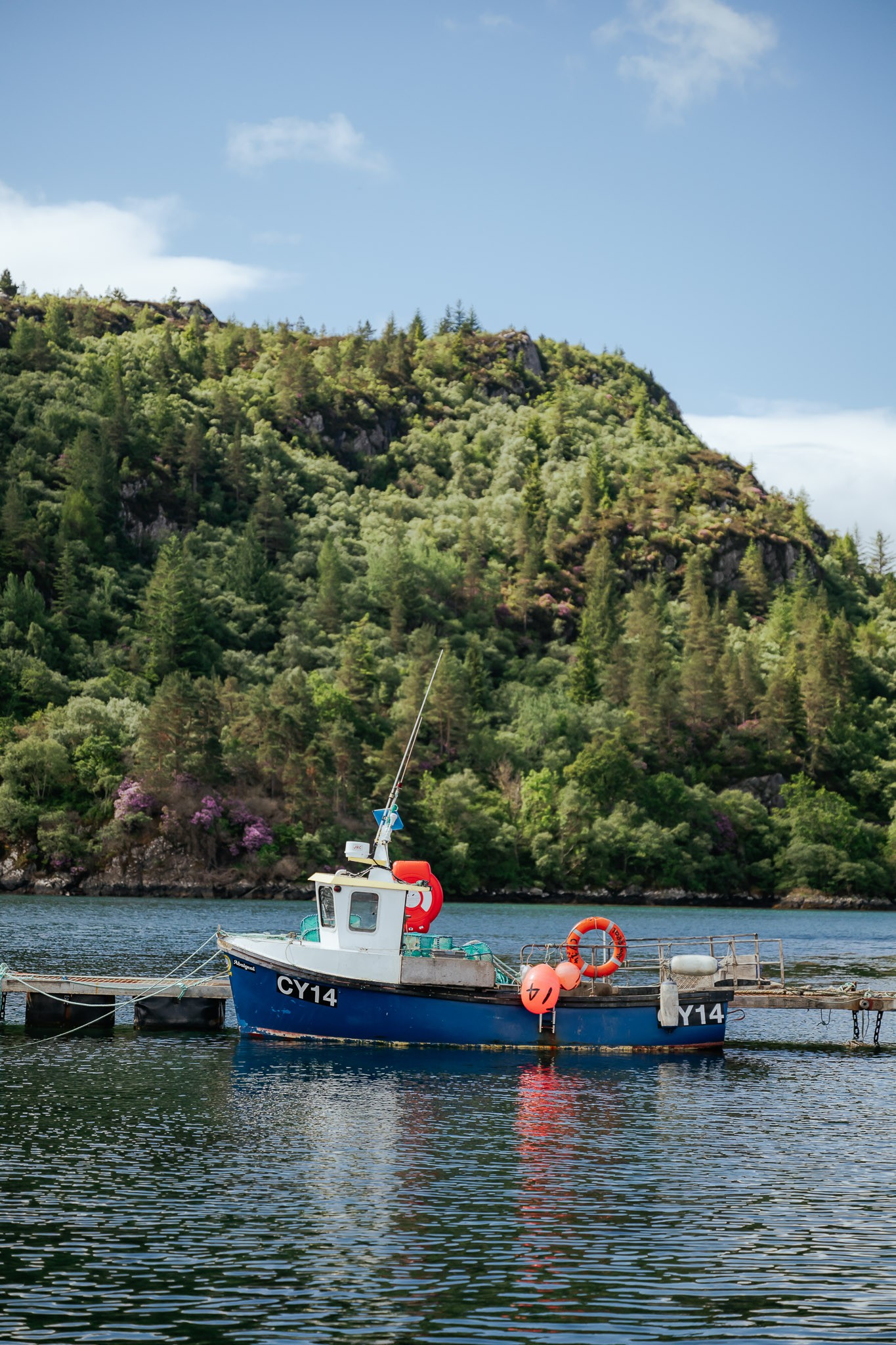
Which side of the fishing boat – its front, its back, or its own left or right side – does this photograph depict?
left

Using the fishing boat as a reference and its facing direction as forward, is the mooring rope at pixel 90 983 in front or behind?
in front
